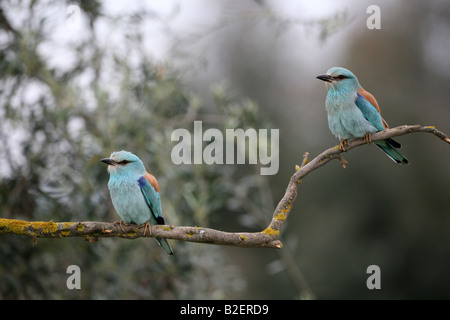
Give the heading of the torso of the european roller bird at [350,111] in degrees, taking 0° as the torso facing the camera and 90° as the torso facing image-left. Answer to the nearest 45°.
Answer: approximately 45°

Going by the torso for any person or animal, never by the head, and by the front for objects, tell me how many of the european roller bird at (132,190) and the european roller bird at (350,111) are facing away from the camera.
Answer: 0

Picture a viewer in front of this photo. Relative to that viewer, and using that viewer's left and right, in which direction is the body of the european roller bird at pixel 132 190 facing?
facing the viewer and to the left of the viewer

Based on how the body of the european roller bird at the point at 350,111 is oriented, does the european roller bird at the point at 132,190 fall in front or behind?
in front

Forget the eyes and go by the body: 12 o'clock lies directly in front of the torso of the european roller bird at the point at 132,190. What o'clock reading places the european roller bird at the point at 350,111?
the european roller bird at the point at 350,111 is roughly at 8 o'clock from the european roller bird at the point at 132,190.
